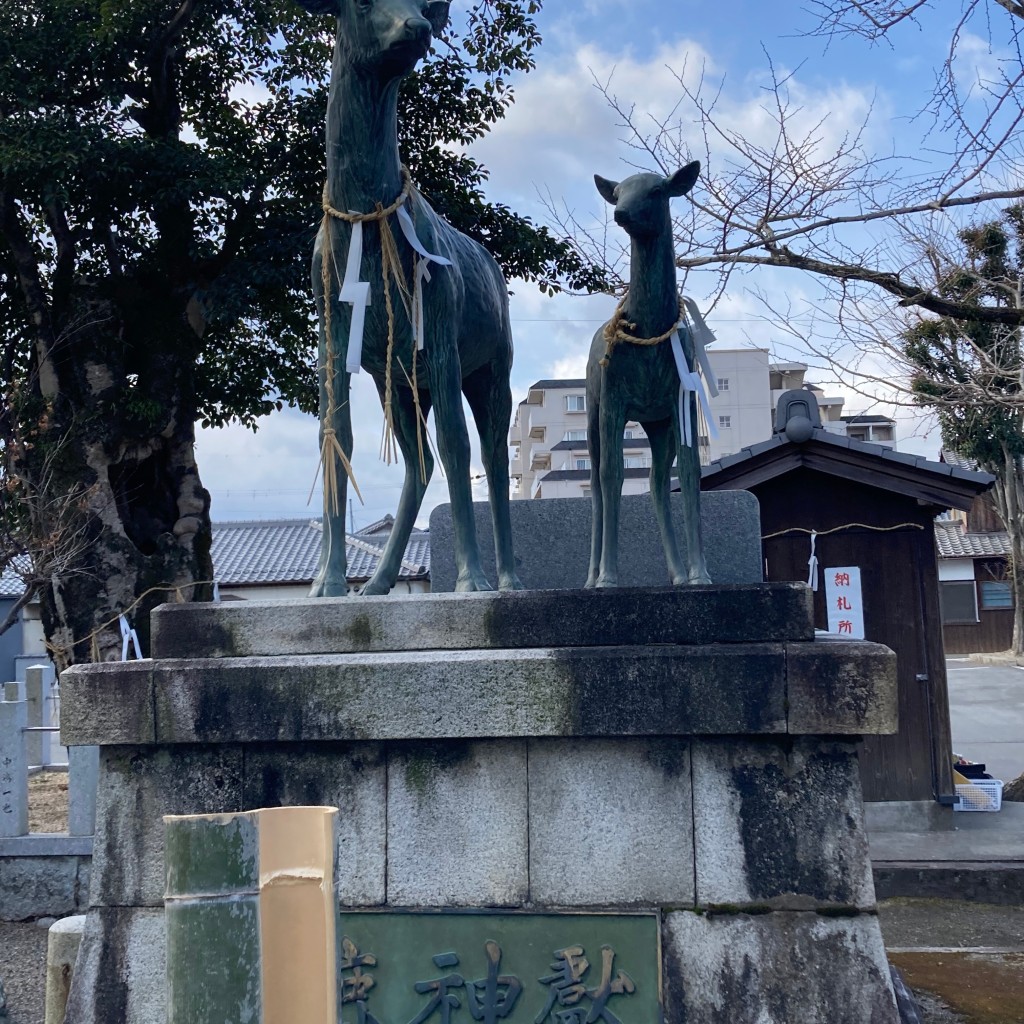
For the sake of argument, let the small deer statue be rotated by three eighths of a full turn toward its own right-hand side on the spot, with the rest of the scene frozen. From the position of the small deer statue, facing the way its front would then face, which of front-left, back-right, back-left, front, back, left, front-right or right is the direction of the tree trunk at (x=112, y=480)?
front

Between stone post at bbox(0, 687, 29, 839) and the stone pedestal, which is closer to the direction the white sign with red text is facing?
the stone pedestal

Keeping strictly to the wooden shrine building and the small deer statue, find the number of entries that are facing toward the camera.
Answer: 2

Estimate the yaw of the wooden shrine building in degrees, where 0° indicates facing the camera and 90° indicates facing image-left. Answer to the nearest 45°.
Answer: approximately 0°

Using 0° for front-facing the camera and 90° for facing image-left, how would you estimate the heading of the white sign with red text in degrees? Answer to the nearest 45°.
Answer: approximately 0°
